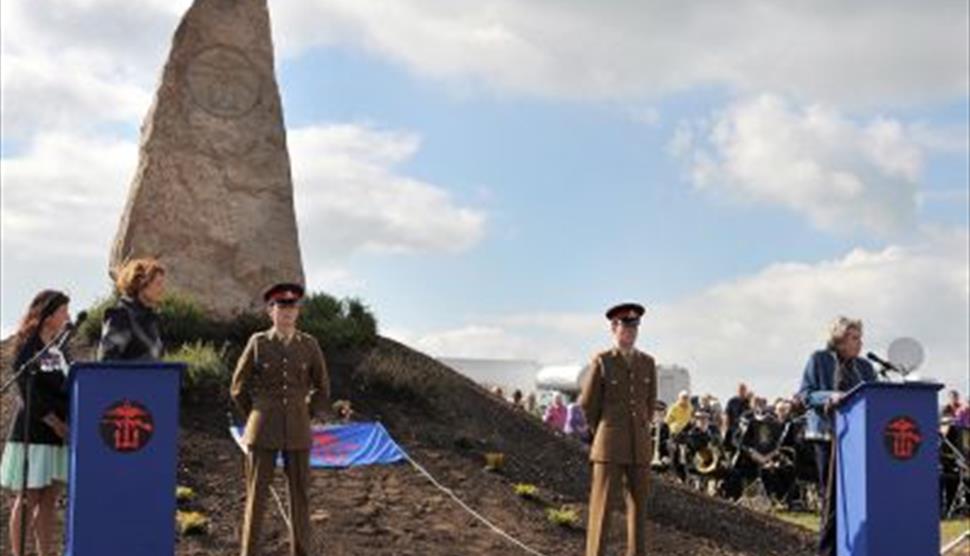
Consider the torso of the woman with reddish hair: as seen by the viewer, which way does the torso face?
to the viewer's right

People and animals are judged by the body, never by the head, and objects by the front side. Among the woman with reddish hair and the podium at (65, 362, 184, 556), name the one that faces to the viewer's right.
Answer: the woman with reddish hair

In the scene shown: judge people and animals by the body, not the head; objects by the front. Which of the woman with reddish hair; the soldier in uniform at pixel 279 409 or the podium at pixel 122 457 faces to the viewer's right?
the woman with reddish hair

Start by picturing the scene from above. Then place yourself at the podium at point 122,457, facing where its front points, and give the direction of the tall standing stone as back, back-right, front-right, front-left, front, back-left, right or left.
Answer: back

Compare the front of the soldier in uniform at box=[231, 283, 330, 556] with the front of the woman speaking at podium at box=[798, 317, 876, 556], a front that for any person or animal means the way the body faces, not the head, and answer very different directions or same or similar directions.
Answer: same or similar directions

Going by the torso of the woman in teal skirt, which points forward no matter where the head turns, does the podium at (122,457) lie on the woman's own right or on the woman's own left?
on the woman's own right

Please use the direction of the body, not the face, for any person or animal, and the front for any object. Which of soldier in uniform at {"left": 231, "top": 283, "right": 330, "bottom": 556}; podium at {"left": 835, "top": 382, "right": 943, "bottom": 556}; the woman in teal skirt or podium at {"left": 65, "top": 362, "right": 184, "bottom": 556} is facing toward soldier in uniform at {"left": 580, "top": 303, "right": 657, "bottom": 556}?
the woman in teal skirt

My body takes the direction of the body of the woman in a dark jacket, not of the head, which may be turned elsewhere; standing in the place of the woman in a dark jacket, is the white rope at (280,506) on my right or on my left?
on my left

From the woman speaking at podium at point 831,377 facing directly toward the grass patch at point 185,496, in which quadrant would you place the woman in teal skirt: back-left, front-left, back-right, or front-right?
front-left

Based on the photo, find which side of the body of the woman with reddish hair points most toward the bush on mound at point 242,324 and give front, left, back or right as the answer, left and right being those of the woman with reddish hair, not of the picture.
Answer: left

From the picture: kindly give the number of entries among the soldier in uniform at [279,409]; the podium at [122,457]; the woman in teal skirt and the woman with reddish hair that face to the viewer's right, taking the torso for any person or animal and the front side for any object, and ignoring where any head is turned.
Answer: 2

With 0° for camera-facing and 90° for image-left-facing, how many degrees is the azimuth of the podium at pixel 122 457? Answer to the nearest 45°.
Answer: approximately 0°

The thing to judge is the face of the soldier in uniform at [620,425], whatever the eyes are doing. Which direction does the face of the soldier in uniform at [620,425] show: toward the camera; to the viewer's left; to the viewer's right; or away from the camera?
toward the camera

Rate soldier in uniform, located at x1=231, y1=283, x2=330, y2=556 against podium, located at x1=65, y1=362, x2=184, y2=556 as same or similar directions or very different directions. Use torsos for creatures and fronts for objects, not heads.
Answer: same or similar directions

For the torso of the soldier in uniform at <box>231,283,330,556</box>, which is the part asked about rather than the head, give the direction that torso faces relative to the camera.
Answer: toward the camera

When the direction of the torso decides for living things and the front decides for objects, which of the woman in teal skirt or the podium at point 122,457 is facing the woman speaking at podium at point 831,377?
the woman in teal skirt
